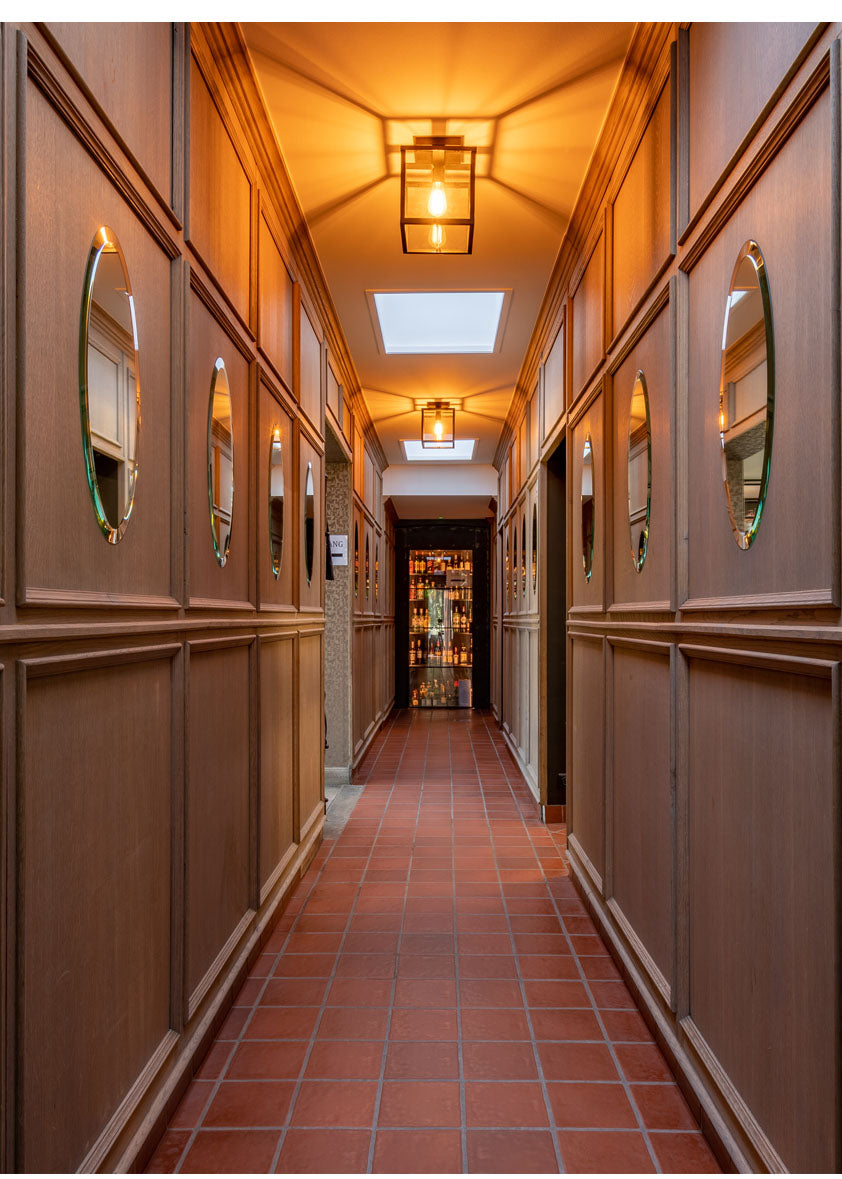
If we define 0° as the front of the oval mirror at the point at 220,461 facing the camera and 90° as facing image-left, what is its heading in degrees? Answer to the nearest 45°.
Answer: approximately 270°

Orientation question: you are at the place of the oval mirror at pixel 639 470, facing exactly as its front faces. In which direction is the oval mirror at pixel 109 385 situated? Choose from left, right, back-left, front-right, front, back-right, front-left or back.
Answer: front-left

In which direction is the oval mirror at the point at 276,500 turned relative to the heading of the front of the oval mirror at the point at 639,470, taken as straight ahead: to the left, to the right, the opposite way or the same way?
the opposite way

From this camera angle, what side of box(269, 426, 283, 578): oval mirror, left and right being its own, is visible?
right

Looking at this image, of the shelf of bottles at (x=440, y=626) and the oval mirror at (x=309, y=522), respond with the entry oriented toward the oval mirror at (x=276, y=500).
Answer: the shelf of bottles

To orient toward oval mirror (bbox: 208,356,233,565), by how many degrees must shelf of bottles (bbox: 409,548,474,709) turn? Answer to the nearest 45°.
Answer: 0° — it already faces it

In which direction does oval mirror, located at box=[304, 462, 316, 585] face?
to the viewer's right

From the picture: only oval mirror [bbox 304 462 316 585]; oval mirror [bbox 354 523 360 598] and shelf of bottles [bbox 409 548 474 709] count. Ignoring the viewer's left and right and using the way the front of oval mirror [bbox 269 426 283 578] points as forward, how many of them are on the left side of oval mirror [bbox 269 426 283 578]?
3

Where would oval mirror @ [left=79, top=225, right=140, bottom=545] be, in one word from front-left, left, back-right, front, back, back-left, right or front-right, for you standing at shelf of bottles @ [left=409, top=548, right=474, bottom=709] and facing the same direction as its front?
front

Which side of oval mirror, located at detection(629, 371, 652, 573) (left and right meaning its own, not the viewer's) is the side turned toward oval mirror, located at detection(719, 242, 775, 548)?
left

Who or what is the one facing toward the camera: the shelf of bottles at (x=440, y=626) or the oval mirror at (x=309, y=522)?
the shelf of bottles

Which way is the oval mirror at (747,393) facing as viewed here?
to the viewer's left

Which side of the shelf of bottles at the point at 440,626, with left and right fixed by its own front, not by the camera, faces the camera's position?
front

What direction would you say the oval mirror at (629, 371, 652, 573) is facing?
to the viewer's left

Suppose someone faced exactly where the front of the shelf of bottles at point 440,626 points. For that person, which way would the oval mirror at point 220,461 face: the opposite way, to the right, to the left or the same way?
to the left

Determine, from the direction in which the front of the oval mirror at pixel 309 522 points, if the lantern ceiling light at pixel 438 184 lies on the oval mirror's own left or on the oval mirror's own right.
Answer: on the oval mirror's own right

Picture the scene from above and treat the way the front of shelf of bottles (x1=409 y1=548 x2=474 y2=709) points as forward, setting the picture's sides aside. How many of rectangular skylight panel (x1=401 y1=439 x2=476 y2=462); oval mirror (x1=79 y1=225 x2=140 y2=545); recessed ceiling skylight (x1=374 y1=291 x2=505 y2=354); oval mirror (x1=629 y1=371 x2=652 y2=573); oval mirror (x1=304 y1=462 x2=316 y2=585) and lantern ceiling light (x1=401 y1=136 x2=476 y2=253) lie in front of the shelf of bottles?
6

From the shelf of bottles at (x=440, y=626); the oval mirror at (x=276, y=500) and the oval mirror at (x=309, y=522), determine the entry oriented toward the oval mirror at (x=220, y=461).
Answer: the shelf of bottles

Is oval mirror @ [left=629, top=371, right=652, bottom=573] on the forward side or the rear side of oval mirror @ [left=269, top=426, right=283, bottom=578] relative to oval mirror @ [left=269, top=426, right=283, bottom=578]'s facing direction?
on the forward side
